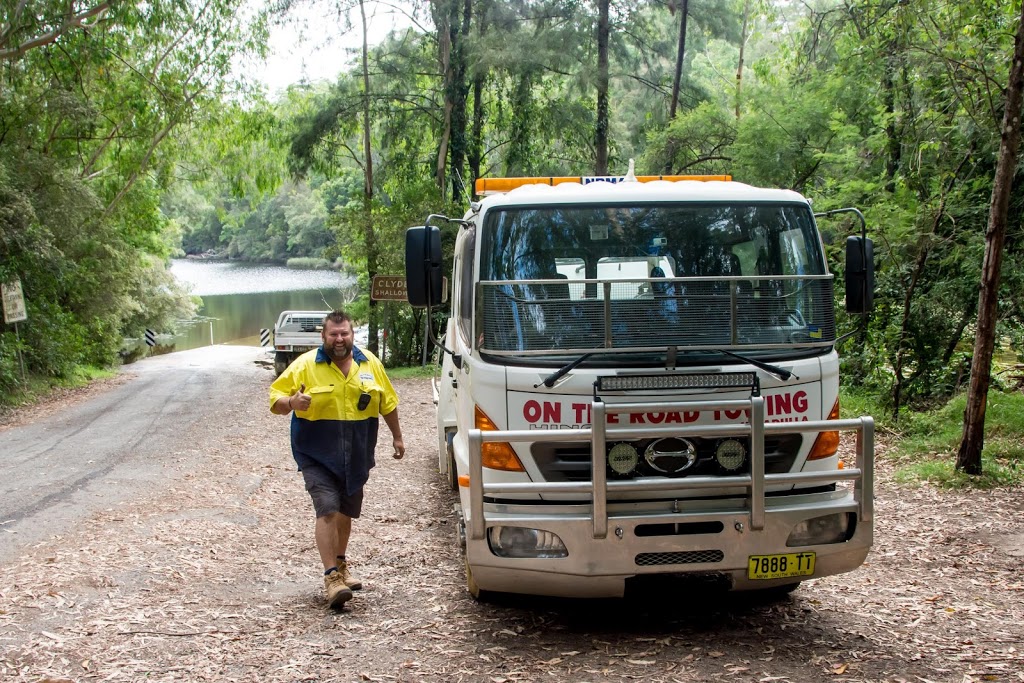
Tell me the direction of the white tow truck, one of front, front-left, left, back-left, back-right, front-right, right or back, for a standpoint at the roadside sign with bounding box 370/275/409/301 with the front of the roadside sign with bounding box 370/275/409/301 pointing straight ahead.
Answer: front

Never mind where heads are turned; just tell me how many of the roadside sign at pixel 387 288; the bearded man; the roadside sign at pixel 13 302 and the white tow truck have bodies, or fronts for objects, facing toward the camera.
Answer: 4

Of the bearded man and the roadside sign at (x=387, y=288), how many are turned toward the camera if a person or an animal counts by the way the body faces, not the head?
2

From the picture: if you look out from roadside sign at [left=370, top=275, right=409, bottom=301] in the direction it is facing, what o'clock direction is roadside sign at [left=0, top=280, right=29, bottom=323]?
roadside sign at [left=0, top=280, right=29, bottom=323] is roughly at 3 o'clock from roadside sign at [left=370, top=275, right=409, bottom=301].

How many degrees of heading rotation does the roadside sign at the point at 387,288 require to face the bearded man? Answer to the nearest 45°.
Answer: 0° — it already faces them

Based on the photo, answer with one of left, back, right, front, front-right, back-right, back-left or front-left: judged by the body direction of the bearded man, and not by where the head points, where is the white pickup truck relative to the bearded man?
back

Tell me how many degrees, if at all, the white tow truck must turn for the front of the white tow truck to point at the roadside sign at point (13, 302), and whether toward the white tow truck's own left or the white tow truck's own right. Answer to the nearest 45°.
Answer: approximately 135° to the white tow truck's own right

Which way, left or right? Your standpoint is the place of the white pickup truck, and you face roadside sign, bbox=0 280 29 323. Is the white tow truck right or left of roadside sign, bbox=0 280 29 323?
left

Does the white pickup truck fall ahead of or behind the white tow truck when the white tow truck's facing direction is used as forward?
behind

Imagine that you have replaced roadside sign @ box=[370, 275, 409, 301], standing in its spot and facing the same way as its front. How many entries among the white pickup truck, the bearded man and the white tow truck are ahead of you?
2

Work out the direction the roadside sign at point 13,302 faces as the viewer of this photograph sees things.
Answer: facing the viewer

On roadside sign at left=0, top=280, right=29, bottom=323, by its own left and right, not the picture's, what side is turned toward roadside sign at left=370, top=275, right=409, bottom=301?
left

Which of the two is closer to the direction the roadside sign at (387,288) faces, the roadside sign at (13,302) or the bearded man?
the bearded man

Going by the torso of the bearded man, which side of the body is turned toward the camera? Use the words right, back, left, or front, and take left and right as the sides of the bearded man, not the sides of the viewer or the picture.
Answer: front

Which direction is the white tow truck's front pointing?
toward the camera

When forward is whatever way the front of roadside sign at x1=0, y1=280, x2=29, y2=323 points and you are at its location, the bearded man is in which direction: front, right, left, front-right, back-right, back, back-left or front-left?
front
